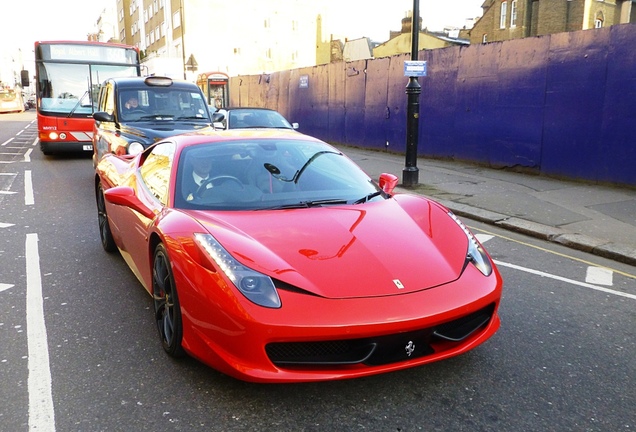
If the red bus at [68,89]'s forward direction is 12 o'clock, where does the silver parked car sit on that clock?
The silver parked car is roughly at 10 o'clock from the red bus.

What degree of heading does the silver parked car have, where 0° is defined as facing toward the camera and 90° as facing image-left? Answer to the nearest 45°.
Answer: approximately 315°

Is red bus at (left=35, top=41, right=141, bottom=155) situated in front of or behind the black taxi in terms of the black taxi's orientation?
behind

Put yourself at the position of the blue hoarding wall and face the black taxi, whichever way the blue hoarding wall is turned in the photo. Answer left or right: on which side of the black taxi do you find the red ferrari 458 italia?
left

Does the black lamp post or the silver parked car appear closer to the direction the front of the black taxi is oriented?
the black lamp post

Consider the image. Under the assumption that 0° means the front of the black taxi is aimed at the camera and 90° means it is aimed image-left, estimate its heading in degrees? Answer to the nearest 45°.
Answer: approximately 315°

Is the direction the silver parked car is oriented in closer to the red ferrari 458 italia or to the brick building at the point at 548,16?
the red ferrari 458 italia

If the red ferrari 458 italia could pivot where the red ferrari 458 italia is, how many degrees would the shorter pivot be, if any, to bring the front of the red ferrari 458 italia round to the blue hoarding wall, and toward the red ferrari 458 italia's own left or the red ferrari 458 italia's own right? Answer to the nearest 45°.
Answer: approximately 90° to the red ferrari 458 italia's own left

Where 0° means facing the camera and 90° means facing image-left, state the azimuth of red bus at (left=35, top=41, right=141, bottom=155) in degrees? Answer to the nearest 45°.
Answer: approximately 0°
